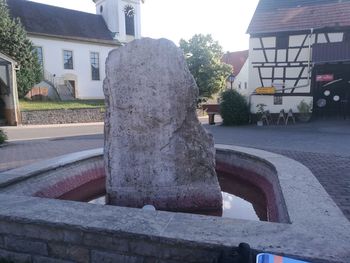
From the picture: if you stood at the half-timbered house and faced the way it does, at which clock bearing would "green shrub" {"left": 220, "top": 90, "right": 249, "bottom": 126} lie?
The green shrub is roughly at 2 o'clock from the half-timbered house.

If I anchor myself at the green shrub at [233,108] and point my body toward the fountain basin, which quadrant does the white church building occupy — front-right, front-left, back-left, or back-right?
back-right

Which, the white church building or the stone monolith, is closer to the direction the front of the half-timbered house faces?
the stone monolith

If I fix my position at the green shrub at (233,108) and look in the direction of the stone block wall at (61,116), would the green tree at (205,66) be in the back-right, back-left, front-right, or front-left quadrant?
front-right

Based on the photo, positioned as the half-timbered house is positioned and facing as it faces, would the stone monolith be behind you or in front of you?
in front

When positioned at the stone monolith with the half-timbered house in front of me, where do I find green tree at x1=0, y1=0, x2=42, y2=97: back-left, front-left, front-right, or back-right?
front-left

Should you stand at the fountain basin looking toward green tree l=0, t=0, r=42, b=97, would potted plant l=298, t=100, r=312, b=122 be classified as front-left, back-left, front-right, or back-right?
front-right

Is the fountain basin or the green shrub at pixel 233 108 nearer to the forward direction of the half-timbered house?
the fountain basin

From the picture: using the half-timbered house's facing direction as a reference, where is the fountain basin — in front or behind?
in front

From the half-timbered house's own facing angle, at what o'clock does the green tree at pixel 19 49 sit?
The green tree is roughly at 3 o'clock from the half-timbered house.

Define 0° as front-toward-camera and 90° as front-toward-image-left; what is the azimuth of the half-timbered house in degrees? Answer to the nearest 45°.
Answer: approximately 0°

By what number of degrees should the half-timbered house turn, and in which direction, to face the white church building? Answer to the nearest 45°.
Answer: approximately 90° to its right

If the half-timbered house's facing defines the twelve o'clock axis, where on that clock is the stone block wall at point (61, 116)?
The stone block wall is roughly at 3 o'clock from the half-timbered house.

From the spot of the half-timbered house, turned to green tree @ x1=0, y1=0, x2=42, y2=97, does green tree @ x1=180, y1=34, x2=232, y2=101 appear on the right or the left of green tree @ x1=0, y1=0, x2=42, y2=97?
right

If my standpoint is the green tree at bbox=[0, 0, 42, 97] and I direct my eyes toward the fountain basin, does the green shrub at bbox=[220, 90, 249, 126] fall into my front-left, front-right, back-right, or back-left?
front-left

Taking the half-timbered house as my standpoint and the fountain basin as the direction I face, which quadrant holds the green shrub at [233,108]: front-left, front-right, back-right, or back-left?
front-right
